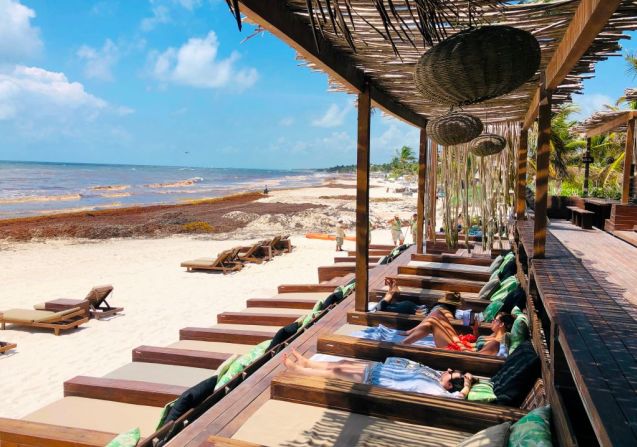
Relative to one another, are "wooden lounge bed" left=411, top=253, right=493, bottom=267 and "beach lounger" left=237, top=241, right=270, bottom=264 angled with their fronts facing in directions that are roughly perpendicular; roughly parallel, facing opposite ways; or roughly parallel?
roughly parallel

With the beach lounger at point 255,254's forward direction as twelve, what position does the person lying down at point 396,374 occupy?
The person lying down is roughly at 9 o'clock from the beach lounger.

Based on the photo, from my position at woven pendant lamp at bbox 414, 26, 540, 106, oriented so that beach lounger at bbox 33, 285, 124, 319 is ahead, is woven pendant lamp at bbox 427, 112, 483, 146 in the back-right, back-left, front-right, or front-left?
front-right

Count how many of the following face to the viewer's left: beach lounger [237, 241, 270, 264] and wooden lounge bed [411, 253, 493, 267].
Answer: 2

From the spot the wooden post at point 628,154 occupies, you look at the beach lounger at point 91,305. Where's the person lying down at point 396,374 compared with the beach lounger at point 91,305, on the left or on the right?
left

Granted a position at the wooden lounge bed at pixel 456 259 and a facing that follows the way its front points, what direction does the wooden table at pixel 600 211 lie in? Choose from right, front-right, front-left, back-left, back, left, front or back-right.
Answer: back-right

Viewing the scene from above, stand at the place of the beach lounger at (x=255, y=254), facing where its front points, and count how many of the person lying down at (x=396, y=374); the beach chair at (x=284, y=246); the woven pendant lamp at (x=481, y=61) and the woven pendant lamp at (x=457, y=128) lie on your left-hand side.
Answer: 3

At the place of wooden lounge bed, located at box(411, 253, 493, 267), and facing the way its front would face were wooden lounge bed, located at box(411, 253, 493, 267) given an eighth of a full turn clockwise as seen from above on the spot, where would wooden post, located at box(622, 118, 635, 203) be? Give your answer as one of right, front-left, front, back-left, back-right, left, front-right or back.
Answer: right

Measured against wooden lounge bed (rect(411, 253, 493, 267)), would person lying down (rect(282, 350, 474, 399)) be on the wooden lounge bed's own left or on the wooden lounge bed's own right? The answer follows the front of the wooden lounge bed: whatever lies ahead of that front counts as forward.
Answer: on the wooden lounge bed's own left

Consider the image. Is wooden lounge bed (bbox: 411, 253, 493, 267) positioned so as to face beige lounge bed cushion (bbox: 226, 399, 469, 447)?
no

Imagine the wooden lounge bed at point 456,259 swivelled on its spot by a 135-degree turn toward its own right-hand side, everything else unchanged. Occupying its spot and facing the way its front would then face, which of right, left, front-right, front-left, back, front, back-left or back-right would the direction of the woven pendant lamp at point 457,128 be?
back-right

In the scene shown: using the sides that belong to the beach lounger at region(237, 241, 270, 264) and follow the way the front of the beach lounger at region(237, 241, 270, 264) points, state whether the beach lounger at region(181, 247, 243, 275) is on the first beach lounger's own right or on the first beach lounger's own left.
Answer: on the first beach lounger's own left

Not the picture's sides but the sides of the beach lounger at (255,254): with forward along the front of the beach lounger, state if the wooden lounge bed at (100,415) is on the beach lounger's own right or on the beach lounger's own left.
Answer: on the beach lounger's own left

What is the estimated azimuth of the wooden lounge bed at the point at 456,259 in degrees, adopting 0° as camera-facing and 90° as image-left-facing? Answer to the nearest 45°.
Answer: approximately 90°

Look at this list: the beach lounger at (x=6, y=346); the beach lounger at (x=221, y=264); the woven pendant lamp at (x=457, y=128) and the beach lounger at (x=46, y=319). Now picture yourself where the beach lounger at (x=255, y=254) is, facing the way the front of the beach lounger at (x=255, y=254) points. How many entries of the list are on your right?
0

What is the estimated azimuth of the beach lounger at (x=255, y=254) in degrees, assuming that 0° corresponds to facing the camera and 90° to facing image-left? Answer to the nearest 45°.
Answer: approximately 90°
